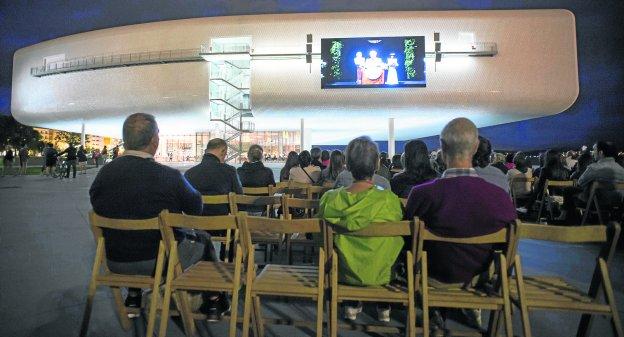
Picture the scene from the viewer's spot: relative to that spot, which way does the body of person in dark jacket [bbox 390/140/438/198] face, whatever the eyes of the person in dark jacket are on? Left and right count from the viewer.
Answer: facing away from the viewer

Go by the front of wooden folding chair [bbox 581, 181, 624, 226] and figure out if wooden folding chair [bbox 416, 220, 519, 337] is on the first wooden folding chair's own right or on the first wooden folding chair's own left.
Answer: on the first wooden folding chair's own left

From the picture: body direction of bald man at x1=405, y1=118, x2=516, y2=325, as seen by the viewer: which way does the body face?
away from the camera

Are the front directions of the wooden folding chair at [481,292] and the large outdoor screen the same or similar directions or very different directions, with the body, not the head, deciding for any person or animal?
very different directions

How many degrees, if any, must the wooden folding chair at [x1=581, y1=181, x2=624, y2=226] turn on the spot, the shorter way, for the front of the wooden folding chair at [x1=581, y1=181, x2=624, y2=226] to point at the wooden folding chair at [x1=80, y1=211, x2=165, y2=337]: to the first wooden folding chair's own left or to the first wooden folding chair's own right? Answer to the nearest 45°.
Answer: approximately 90° to the first wooden folding chair's own left

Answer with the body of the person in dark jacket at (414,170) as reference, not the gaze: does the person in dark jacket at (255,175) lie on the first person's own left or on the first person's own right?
on the first person's own left

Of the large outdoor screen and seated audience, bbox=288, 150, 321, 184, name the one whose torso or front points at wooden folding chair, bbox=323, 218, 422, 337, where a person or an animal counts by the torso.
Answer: the large outdoor screen

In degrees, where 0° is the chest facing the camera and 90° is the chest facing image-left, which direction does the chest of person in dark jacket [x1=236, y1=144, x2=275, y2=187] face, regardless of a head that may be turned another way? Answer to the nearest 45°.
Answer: approximately 180°

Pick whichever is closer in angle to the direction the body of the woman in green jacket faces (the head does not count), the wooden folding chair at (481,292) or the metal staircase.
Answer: the metal staircase

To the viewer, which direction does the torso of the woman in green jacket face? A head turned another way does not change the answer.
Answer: away from the camera

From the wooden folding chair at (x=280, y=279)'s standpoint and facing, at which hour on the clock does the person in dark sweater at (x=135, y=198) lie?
The person in dark sweater is roughly at 10 o'clock from the wooden folding chair.

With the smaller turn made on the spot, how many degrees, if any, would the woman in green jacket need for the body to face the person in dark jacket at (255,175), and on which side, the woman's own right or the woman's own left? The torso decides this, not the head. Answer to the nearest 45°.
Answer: approximately 45° to the woman's own left

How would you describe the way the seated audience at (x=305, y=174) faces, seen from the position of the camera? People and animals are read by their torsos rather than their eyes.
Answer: facing away from the viewer

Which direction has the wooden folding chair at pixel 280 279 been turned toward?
away from the camera

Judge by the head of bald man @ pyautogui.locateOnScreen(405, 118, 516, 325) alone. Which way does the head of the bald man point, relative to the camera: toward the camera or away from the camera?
away from the camera

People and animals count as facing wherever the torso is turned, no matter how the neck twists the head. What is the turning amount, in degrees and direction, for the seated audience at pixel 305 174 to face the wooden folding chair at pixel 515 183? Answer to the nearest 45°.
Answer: approximately 90° to their right

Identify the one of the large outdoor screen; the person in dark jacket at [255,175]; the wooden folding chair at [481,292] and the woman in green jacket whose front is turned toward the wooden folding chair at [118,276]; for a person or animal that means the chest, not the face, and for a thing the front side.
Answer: the large outdoor screen

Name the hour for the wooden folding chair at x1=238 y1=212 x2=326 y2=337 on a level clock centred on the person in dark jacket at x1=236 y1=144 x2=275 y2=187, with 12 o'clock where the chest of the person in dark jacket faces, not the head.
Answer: The wooden folding chair is roughly at 6 o'clock from the person in dark jacket.
